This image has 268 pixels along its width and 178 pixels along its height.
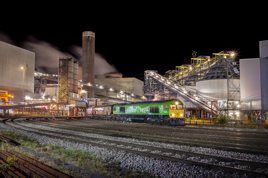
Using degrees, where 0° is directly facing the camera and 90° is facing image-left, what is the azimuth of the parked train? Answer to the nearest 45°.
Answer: approximately 315°
